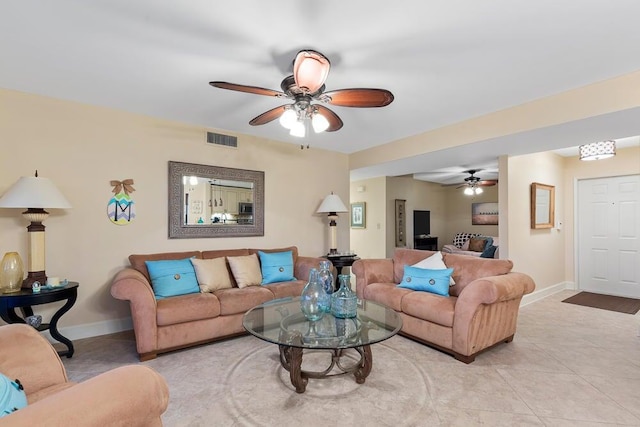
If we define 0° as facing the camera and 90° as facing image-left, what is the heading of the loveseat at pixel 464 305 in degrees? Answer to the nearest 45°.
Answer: approximately 45°

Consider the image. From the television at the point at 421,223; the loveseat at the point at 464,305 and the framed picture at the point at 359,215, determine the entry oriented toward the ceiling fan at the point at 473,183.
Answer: the television

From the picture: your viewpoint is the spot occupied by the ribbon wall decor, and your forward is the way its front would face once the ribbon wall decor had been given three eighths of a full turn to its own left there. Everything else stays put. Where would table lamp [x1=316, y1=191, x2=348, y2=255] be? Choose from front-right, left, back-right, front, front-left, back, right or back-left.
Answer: front-right

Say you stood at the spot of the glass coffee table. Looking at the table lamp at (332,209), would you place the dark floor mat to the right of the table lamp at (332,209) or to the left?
right

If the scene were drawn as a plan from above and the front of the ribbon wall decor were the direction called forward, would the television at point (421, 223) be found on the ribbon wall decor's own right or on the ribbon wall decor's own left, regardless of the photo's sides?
on the ribbon wall decor's own left

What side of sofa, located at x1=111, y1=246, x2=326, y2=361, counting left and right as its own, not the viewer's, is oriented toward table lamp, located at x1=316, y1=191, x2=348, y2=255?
left
